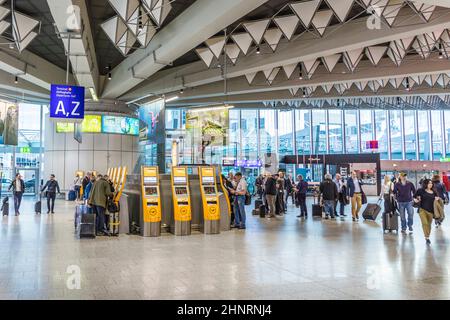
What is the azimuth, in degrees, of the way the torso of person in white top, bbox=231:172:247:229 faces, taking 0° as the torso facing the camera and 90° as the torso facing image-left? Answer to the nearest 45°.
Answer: approximately 90°

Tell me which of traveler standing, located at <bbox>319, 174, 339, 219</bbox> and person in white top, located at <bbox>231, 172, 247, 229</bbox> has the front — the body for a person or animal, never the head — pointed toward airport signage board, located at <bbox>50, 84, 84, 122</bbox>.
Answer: the person in white top

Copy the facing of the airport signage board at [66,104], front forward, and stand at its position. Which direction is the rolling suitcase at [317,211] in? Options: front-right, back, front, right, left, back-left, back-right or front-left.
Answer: left

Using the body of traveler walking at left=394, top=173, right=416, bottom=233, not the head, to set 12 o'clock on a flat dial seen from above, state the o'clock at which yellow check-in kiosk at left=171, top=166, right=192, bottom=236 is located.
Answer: The yellow check-in kiosk is roughly at 2 o'clock from the traveler walking.

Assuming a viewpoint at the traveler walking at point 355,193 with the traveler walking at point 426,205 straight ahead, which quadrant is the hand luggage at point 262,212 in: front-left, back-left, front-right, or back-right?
back-right

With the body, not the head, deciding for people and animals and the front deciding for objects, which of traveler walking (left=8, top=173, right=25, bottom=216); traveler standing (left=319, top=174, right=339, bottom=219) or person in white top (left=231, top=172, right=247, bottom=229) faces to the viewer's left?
the person in white top

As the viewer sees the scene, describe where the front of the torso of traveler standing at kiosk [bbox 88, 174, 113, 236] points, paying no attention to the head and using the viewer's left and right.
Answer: facing away from the viewer and to the right of the viewer

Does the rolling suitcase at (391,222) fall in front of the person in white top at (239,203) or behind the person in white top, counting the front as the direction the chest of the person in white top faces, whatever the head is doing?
behind
